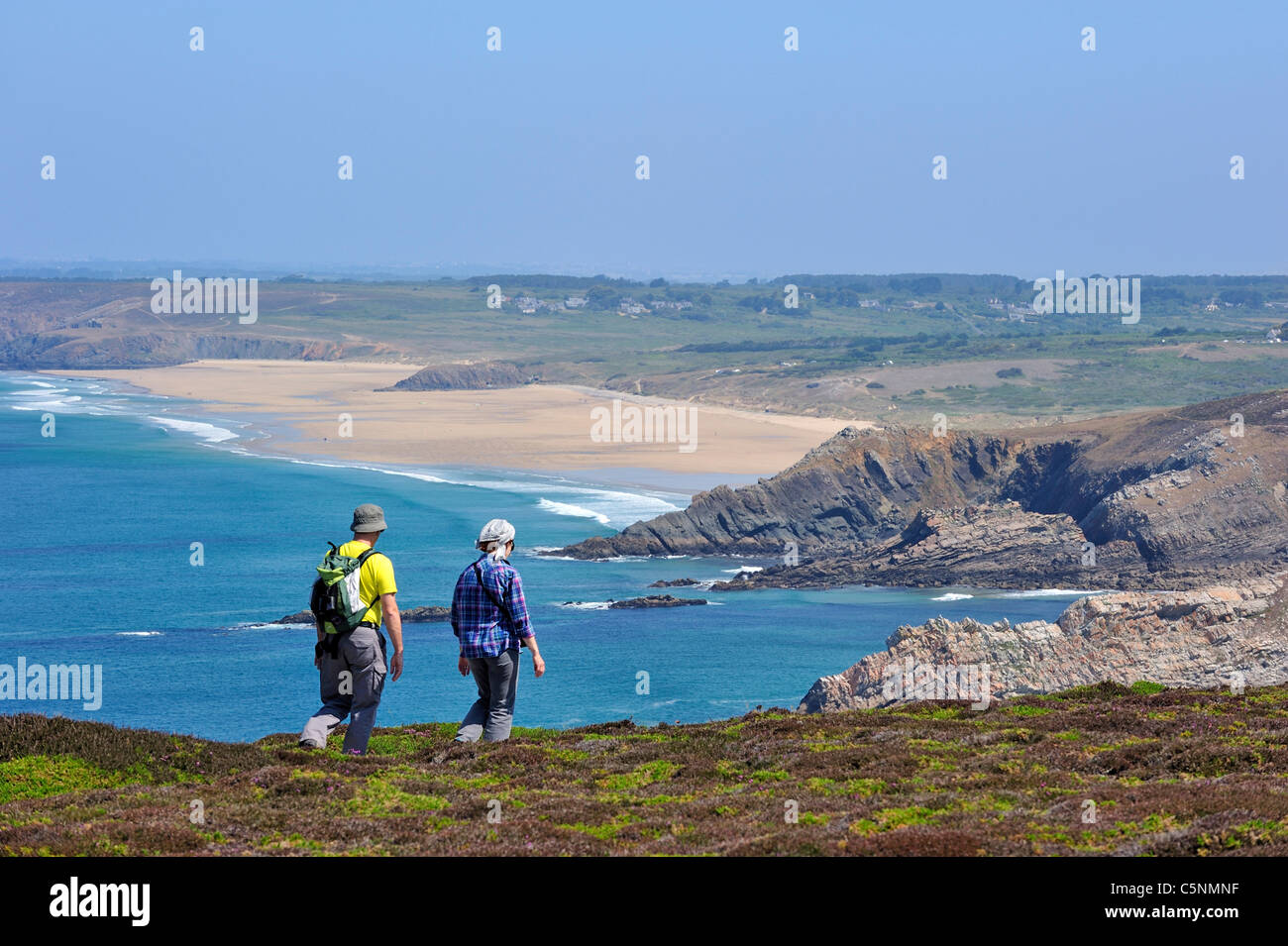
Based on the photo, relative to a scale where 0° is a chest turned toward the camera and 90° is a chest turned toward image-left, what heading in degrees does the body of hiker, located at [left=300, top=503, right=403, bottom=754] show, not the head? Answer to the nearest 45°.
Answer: approximately 225°

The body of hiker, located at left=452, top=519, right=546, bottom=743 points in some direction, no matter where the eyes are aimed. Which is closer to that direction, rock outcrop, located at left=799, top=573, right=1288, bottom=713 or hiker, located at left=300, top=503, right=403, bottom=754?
the rock outcrop

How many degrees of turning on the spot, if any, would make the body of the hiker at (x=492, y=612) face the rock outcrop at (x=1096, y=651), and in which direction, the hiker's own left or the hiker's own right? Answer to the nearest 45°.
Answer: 0° — they already face it

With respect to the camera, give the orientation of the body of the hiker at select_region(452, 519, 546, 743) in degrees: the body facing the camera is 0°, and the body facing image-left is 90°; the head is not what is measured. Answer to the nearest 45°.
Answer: approximately 225°

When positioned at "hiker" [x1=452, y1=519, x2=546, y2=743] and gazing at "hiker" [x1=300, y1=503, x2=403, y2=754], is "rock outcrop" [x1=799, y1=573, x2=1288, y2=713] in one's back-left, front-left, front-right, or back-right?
back-right
